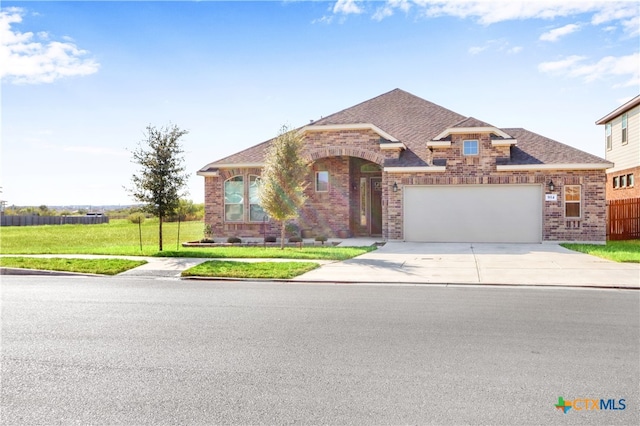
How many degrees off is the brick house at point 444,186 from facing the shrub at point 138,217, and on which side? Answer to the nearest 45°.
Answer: approximately 90° to its right

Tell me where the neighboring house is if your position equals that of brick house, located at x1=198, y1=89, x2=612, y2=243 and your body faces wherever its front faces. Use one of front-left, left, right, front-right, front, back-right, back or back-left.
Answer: back-left

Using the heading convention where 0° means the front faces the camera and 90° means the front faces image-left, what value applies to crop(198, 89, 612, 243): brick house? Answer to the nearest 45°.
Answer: approximately 0°

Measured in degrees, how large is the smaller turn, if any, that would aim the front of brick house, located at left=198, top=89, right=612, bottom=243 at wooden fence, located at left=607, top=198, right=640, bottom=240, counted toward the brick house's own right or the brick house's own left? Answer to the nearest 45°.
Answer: approximately 135° to the brick house's own left

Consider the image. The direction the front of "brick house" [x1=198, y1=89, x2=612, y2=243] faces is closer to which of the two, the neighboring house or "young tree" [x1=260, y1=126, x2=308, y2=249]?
the young tree

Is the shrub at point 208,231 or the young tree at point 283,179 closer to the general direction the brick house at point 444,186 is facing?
the young tree

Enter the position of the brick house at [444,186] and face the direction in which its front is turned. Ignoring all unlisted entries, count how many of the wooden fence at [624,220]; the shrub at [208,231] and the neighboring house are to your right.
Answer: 1

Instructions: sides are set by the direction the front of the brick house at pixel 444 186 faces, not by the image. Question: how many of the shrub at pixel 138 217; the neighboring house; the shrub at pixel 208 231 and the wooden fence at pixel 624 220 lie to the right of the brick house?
2

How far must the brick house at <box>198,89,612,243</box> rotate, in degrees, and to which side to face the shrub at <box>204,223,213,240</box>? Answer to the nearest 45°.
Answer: approximately 90° to its right

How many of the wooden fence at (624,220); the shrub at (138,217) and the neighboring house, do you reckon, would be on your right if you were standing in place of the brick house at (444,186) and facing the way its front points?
1

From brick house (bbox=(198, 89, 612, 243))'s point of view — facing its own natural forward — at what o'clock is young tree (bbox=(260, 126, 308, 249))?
The young tree is roughly at 2 o'clock from the brick house.
